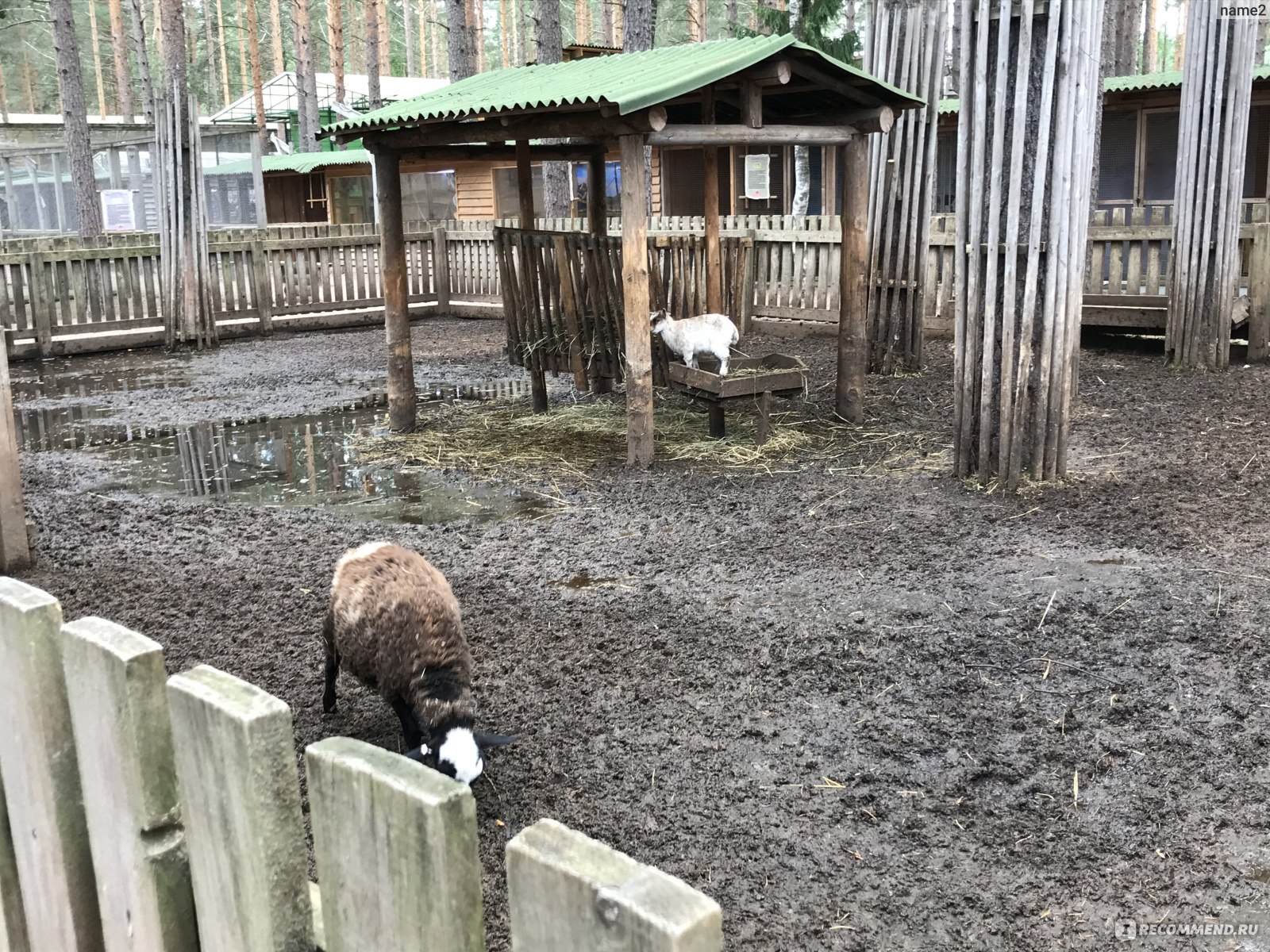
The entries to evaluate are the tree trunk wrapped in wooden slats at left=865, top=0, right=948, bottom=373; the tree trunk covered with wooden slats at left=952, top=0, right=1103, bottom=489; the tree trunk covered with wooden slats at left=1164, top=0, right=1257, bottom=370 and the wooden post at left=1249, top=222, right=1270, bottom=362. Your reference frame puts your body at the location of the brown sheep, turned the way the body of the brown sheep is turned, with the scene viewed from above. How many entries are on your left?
4

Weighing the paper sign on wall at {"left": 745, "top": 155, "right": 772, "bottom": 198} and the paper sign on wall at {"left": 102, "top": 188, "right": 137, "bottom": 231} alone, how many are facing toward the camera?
2

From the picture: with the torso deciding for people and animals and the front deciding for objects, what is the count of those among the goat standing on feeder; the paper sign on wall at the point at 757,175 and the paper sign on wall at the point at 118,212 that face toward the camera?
2

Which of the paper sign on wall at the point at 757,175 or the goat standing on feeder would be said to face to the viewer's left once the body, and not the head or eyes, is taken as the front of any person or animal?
the goat standing on feeder

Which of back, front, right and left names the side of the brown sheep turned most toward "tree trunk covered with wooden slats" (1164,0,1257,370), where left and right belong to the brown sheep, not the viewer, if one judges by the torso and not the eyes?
left

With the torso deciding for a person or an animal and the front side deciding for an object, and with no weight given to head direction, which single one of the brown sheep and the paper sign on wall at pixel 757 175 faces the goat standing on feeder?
the paper sign on wall

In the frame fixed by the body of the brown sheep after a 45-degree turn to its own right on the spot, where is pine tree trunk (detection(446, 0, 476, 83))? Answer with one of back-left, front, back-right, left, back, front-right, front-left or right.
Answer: back

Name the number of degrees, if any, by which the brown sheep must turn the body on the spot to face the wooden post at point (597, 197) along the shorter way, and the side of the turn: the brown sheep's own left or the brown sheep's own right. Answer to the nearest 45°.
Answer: approximately 135° to the brown sheep's own left

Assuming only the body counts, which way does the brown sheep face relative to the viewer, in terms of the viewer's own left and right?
facing the viewer and to the right of the viewer

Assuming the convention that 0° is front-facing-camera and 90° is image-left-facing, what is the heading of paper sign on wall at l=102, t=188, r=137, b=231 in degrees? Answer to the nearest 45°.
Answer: approximately 0°

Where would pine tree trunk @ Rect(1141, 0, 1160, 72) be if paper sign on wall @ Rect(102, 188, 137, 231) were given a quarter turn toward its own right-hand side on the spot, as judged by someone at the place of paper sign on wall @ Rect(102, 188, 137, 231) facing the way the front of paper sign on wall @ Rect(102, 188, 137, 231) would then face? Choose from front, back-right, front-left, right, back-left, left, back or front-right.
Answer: back

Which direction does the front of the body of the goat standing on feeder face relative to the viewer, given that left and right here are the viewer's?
facing to the left of the viewer

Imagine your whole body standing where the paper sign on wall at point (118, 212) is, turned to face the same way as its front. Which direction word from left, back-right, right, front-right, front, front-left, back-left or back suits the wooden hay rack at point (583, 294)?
front

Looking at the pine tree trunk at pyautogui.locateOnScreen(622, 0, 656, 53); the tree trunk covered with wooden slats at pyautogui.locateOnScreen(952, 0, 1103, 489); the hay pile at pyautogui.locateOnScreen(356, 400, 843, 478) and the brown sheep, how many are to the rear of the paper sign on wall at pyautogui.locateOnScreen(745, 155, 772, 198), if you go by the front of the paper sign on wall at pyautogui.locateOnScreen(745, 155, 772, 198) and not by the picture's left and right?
1

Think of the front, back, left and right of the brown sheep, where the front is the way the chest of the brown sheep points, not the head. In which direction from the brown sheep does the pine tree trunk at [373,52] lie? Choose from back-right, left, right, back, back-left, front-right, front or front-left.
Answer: back-left

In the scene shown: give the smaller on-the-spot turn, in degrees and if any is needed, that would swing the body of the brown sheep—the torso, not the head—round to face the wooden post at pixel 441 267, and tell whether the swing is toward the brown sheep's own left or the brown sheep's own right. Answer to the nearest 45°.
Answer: approximately 135° to the brown sheep's own left

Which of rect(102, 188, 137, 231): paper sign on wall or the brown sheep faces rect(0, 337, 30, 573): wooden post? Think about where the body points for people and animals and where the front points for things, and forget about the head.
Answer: the paper sign on wall

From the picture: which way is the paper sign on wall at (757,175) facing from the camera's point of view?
toward the camera

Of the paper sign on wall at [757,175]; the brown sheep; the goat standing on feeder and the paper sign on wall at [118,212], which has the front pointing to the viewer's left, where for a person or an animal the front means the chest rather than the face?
the goat standing on feeder

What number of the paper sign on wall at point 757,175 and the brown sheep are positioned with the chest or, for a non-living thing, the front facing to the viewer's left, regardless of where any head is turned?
0

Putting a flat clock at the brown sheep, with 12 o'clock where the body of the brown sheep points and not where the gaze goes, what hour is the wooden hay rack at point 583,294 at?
The wooden hay rack is roughly at 8 o'clock from the brown sheep.
